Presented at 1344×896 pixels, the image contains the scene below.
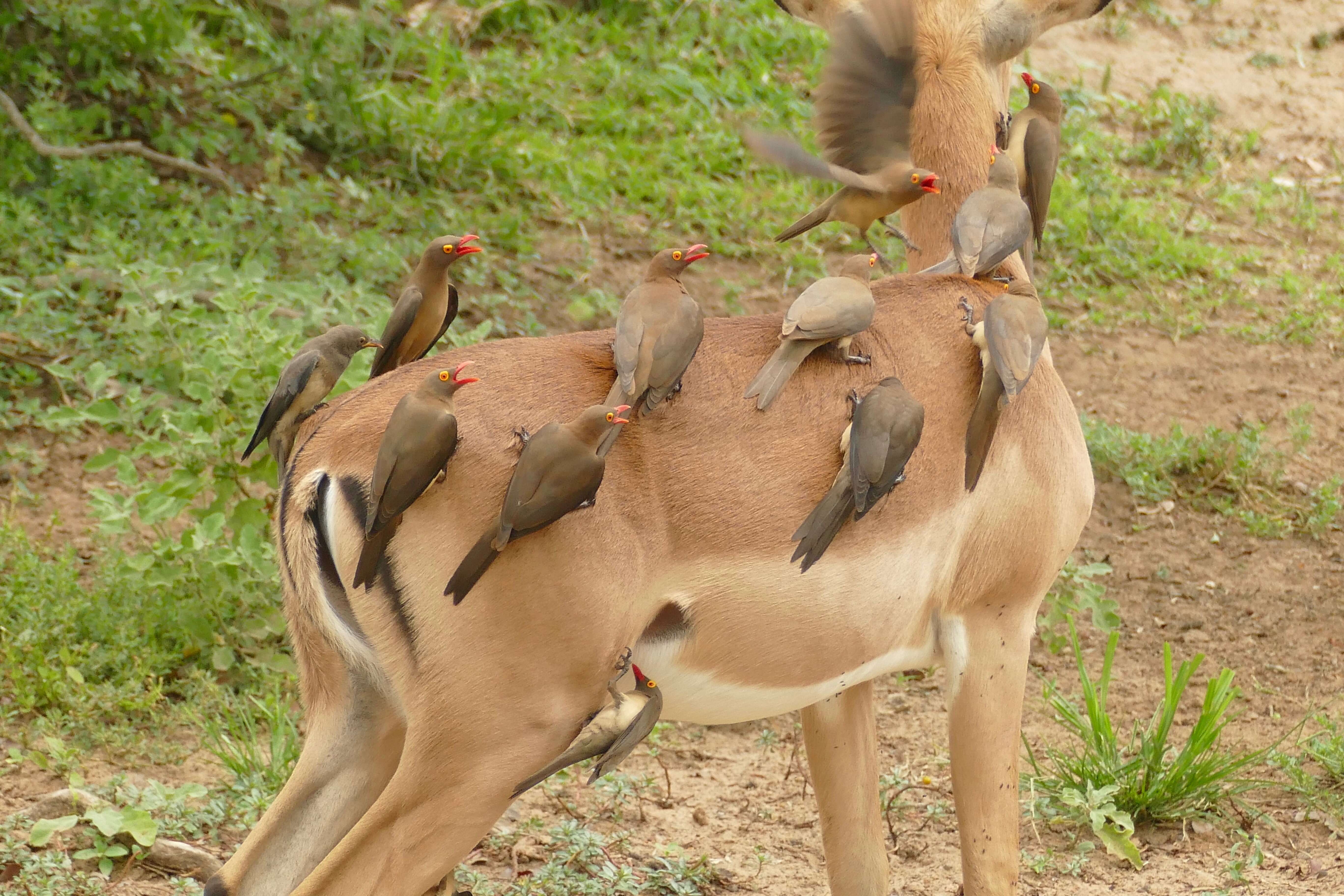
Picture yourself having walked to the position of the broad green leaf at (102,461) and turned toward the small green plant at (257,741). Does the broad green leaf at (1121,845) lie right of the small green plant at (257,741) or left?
left

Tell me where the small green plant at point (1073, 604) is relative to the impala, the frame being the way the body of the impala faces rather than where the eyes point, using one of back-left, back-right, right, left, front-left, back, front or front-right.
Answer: front-left

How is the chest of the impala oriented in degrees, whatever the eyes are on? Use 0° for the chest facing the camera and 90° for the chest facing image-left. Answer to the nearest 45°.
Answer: approximately 270°

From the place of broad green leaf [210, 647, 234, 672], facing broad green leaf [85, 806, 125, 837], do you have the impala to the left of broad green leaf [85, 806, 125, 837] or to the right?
left

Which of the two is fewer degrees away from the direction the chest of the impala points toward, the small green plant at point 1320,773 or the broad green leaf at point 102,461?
the small green plant

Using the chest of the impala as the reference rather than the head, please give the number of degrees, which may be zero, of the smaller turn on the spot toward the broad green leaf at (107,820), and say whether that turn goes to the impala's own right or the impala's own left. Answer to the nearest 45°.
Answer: approximately 180°

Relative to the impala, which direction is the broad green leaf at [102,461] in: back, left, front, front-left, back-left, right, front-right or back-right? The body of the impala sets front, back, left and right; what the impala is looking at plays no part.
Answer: back-left

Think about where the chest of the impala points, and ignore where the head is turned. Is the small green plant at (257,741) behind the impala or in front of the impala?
behind
